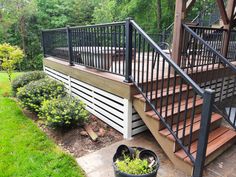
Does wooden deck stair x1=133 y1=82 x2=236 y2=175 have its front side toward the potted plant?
no

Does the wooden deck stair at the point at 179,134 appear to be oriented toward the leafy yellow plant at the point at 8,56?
no

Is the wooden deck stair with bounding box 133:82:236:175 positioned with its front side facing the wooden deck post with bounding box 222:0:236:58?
no

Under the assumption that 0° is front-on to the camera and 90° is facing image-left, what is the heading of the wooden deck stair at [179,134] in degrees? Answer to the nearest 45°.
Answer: approximately 315°

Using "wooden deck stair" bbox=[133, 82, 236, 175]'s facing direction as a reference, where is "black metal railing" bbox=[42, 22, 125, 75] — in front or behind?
behind

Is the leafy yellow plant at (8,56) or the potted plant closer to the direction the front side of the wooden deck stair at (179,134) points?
the potted plant

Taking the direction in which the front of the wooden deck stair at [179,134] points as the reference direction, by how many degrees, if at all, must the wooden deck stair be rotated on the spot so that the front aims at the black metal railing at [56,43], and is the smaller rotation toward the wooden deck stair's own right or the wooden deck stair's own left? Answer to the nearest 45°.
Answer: approximately 180°

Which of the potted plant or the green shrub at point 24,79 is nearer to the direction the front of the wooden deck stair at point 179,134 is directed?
the potted plant

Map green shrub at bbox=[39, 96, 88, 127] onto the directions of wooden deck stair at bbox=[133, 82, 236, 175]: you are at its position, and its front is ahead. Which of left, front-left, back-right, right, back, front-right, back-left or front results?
back-right

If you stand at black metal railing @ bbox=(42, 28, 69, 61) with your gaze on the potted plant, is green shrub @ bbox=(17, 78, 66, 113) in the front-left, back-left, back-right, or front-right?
front-right

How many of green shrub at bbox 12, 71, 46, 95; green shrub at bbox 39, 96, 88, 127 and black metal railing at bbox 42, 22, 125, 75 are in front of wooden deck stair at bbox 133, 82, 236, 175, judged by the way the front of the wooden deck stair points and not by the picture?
0

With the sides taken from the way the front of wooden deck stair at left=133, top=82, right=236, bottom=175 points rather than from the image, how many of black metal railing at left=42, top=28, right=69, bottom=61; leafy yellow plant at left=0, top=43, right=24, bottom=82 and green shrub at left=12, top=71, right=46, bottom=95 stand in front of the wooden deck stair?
0
